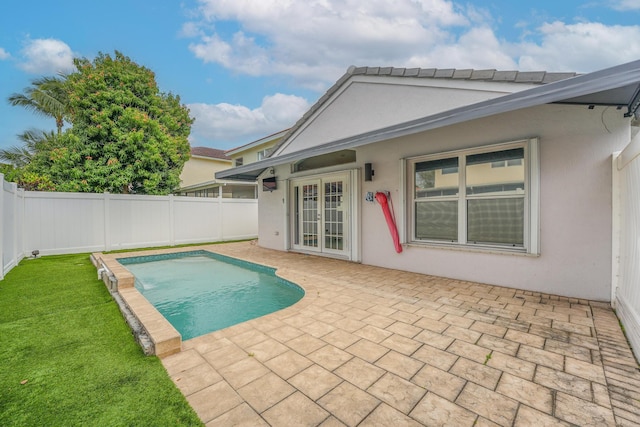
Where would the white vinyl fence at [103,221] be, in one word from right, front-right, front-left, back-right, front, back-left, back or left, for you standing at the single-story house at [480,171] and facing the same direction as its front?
front-right

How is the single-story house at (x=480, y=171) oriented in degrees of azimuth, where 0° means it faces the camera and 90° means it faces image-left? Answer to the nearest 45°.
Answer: approximately 45°

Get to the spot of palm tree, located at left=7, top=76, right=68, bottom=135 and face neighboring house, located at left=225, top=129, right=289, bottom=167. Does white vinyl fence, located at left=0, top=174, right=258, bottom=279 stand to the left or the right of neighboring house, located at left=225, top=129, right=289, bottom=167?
right

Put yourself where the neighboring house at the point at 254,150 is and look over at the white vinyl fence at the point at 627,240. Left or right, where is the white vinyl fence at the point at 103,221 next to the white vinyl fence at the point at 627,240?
right

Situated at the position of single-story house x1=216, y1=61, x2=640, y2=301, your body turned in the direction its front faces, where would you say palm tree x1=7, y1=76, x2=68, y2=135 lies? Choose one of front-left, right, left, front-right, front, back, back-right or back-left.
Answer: front-right

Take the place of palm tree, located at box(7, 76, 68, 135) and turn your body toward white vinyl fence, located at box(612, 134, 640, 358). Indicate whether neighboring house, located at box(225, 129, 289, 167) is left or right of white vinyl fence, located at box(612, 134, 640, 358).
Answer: left

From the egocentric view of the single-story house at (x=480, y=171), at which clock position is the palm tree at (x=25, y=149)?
The palm tree is roughly at 2 o'clock from the single-story house.

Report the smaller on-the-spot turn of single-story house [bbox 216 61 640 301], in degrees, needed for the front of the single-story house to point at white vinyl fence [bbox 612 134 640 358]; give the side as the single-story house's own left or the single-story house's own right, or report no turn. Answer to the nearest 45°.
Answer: approximately 90° to the single-story house's own left

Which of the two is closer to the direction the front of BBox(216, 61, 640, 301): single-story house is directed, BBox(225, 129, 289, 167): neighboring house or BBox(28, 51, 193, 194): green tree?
the green tree

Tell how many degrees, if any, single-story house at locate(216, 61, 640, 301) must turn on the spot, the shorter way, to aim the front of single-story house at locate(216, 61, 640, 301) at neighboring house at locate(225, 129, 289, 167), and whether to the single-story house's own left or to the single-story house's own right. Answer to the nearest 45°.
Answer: approximately 90° to the single-story house's own right
